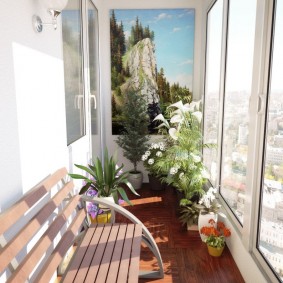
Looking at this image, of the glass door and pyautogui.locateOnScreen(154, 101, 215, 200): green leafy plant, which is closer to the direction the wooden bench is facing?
the green leafy plant

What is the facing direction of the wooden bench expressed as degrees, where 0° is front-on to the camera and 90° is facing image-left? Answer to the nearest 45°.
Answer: approximately 270°

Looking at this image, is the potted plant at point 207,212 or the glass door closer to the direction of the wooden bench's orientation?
the potted plant

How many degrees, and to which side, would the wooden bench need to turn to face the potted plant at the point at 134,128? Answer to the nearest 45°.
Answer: approximately 90° to its left

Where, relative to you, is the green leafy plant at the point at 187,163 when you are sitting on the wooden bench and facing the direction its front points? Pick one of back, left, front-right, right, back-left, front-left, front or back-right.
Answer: front-left

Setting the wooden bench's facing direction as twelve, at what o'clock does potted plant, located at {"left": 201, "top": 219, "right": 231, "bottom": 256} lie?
The potted plant is roughly at 11 o'clock from the wooden bench.

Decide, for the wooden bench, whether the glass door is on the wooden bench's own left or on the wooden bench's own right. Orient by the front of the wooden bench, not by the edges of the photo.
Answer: on the wooden bench's own left
